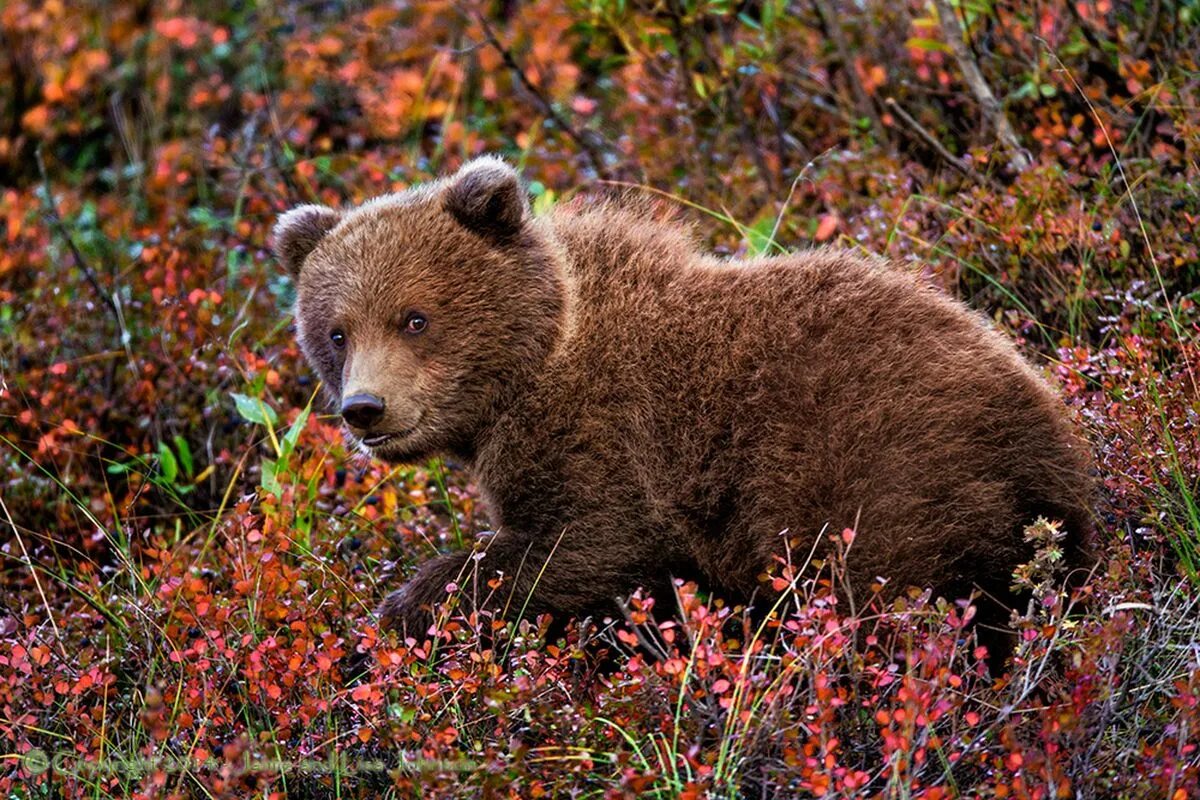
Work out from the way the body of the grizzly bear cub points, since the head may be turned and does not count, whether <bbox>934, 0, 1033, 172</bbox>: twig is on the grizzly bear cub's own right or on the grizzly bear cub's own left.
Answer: on the grizzly bear cub's own right

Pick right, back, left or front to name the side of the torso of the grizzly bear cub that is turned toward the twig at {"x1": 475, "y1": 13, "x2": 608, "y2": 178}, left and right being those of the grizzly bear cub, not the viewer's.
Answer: right

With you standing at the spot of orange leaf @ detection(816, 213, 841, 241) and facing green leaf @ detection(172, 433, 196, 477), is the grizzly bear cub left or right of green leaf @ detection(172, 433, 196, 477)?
left

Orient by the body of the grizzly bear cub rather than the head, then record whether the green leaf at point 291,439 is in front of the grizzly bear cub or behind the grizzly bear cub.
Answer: in front

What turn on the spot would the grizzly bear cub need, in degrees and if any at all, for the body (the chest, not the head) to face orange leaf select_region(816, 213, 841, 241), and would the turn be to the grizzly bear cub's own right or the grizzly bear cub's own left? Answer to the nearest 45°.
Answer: approximately 90° to the grizzly bear cub's own right

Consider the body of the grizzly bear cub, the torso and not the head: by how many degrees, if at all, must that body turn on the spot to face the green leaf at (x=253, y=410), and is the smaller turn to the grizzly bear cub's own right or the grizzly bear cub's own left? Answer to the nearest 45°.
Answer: approximately 45° to the grizzly bear cub's own right

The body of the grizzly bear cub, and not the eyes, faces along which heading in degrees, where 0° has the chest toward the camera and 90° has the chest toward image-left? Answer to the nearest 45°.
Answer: approximately 90°

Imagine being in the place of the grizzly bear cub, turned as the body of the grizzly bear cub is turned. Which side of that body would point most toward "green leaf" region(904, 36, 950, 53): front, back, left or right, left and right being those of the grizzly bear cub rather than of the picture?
right
